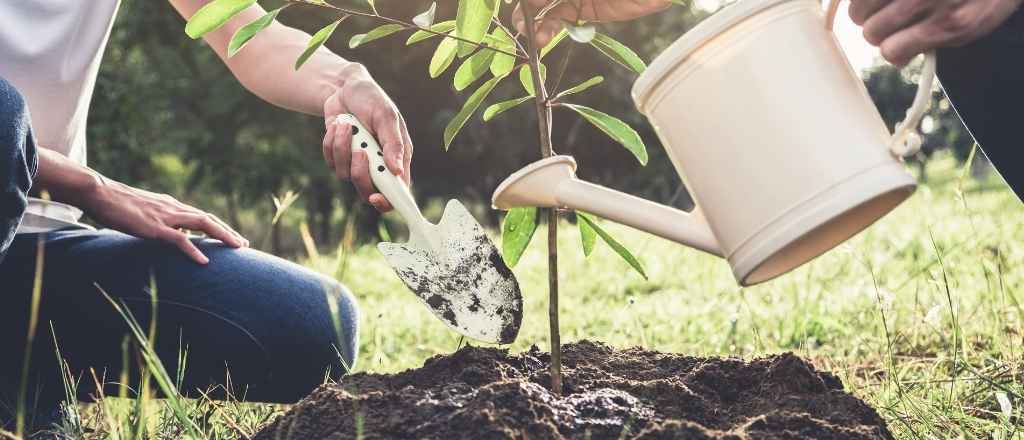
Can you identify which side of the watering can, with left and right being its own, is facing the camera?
left
